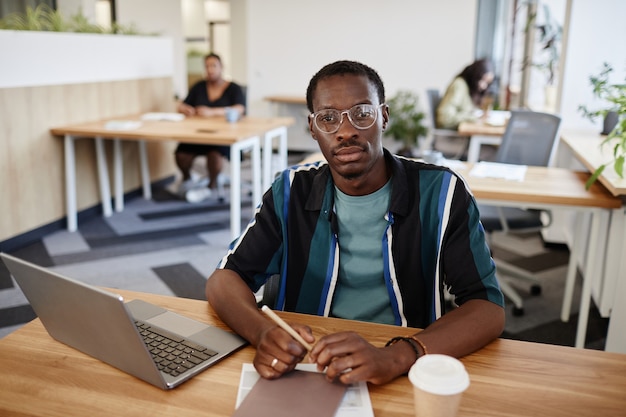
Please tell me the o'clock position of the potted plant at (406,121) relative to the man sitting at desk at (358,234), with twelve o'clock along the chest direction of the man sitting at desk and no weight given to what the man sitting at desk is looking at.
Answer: The potted plant is roughly at 6 o'clock from the man sitting at desk.

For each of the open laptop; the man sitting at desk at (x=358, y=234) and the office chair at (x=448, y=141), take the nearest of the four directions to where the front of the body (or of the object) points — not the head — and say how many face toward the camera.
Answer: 1

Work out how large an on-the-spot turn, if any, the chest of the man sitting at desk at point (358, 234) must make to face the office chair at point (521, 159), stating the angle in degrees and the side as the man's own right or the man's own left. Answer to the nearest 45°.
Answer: approximately 135° to the man's own left

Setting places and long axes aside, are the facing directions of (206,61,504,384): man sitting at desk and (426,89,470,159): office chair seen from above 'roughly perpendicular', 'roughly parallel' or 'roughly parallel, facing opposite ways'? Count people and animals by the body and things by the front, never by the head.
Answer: roughly perpendicular

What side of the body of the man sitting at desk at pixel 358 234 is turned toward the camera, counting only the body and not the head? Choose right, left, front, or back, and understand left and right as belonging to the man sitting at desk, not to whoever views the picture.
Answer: front

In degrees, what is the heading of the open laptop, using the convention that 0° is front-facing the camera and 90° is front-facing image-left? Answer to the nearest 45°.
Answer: approximately 225°

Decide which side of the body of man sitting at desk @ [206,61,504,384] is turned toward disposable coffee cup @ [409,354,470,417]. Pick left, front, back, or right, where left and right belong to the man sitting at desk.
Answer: front

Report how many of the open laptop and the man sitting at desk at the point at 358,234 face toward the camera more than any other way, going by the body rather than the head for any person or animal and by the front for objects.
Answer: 1

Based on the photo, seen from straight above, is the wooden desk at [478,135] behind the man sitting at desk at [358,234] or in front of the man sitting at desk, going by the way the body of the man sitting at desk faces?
behind

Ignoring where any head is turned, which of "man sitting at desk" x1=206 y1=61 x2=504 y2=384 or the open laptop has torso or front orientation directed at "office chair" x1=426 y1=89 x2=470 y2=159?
the open laptop

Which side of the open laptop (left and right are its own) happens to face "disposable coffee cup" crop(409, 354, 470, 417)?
right

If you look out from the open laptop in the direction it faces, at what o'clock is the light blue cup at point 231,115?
The light blue cup is roughly at 11 o'clock from the open laptop.

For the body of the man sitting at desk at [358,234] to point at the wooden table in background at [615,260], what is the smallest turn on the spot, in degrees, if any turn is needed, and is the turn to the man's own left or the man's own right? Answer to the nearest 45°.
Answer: approximately 135° to the man's own left
